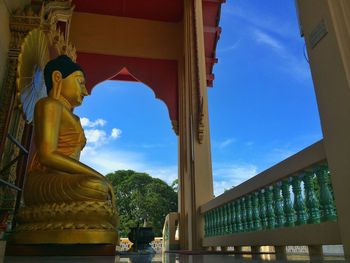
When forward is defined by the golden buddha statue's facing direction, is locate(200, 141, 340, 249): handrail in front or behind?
in front

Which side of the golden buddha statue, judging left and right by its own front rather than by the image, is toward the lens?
right

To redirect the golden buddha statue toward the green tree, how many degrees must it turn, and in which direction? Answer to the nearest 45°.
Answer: approximately 90° to its left

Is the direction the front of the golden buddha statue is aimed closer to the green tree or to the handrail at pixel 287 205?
the handrail
